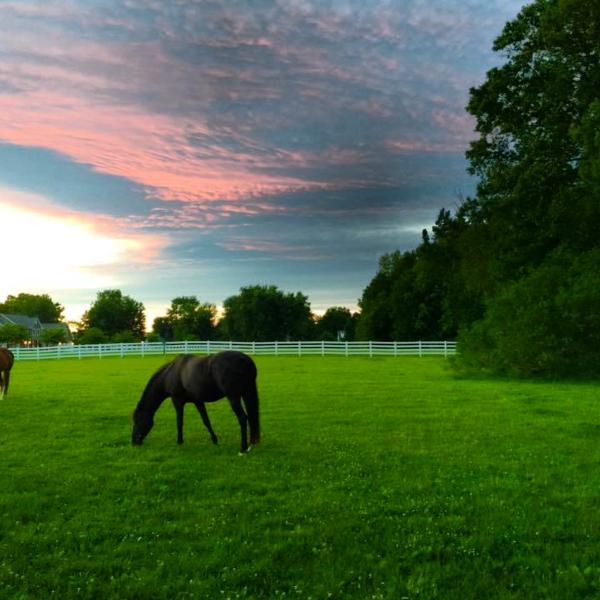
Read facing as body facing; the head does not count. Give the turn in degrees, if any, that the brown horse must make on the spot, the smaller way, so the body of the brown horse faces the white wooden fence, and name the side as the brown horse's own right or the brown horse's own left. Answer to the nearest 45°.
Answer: approximately 135° to the brown horse's own right

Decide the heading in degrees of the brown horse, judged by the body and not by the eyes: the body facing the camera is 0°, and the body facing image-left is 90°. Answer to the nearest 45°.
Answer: approximately 90°

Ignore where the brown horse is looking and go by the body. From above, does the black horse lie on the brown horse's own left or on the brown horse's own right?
on the brown horse's own left

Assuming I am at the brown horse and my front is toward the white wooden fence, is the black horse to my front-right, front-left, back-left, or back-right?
back-right
